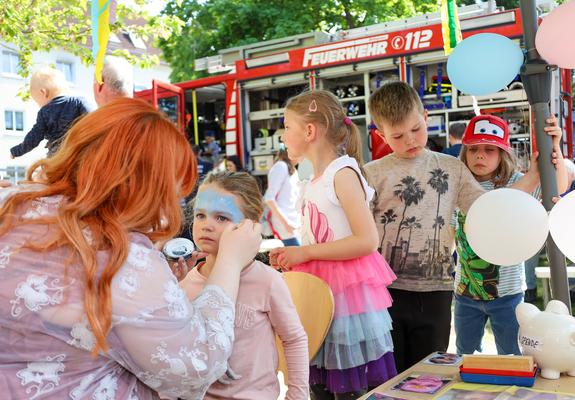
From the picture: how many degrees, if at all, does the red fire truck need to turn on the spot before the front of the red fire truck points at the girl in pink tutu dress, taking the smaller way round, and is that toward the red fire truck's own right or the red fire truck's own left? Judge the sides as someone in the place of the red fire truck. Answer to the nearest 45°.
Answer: approximately 135° to the red fire truck's own left

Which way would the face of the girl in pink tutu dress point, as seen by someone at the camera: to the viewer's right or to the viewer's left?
to the viewer's left

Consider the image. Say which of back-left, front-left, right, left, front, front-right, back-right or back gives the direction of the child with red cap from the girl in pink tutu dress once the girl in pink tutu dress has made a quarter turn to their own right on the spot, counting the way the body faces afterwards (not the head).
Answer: front-right

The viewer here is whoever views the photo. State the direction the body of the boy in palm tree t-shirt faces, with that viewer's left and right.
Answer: facing the viewer

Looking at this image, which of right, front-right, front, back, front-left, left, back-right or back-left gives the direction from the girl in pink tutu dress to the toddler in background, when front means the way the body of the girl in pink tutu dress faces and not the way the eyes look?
front-right

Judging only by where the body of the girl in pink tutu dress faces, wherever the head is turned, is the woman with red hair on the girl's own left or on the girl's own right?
on the girl's own left

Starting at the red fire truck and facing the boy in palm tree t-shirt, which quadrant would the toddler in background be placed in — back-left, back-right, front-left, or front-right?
front-right

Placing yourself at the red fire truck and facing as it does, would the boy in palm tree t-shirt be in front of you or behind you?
behind

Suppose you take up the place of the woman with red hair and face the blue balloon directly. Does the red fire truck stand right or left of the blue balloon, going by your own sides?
left

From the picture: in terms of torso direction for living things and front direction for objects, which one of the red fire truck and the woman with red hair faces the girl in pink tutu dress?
the woman with red hair

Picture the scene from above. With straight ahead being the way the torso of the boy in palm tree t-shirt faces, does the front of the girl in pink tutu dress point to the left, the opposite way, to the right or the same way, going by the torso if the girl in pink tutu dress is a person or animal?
to the right

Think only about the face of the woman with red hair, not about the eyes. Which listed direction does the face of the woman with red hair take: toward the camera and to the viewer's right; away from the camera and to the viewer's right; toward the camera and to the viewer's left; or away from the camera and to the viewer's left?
away from the camera and to the viewer's right

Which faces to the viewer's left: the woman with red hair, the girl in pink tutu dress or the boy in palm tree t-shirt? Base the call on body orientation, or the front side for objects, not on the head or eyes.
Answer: the girl in pink tutu dress

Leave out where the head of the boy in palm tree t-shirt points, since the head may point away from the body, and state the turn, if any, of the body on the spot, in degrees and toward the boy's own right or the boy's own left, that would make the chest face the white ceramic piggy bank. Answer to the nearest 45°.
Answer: approximately 45° to the boy's own left

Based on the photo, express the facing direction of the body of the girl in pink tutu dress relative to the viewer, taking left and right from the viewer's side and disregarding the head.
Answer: facing to the left of the viewer

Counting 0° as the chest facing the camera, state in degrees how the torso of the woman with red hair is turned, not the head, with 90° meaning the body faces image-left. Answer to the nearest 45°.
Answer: approximately 225°

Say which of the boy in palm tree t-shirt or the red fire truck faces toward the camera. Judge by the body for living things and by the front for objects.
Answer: the boy in palm tree t-shirt

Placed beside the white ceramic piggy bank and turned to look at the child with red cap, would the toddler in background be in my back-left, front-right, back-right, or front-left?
front-left
